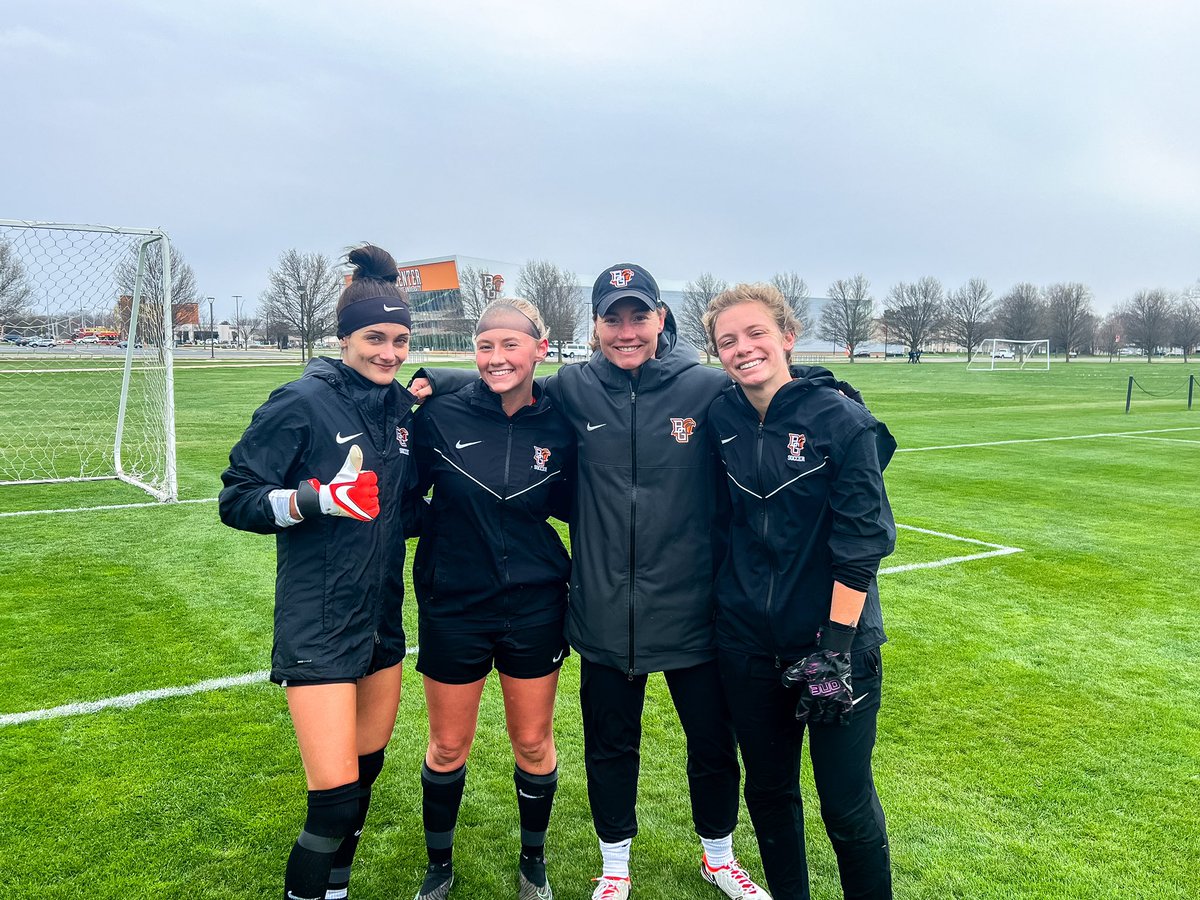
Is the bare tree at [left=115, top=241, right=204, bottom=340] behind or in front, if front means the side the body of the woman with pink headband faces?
behind

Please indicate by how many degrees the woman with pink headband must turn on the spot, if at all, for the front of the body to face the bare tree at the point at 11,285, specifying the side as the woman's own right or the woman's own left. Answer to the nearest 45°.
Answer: approximately 135° to the woman's own right

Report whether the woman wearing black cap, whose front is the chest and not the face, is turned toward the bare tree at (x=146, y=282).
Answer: no

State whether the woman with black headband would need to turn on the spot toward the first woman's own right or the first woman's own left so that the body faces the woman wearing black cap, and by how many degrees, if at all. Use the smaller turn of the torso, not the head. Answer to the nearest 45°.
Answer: approximately 45° to the first woman's own left

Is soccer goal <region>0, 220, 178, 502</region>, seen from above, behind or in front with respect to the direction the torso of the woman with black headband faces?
behind

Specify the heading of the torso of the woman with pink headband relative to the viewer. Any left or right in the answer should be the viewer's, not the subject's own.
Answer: facing the viewer

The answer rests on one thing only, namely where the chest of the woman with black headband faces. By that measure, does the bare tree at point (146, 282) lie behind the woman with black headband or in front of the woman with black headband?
behind

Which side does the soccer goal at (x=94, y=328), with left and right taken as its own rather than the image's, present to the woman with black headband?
front

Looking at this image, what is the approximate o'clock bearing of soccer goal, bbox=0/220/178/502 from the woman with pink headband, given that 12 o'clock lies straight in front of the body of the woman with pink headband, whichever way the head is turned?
The soccer goal is roughly at 5 o'clock from the woman with pink headband.

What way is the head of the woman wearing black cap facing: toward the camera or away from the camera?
toward the camera

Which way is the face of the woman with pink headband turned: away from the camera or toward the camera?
toward the camera

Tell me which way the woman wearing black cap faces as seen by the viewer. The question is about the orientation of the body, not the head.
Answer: toward the camera

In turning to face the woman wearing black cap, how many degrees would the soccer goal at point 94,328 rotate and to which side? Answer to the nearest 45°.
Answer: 0° — it already faces them

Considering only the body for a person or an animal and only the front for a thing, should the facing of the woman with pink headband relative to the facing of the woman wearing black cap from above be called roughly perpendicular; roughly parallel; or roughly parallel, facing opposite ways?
roughly parallel

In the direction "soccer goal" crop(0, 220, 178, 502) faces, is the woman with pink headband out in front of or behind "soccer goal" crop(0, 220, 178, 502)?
in front

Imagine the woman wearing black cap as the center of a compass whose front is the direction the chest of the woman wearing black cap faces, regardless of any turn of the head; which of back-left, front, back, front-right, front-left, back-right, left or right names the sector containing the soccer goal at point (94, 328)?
back-right
